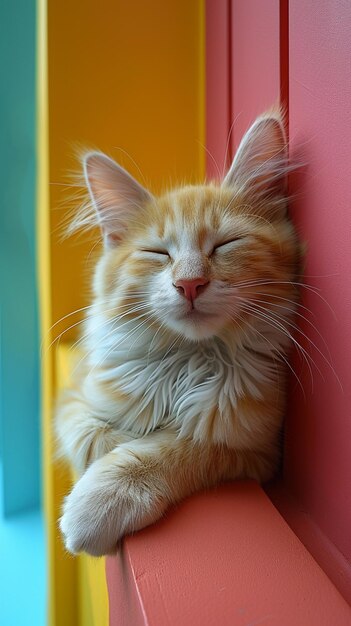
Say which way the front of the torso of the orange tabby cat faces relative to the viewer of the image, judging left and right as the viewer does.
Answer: facing the viewer
